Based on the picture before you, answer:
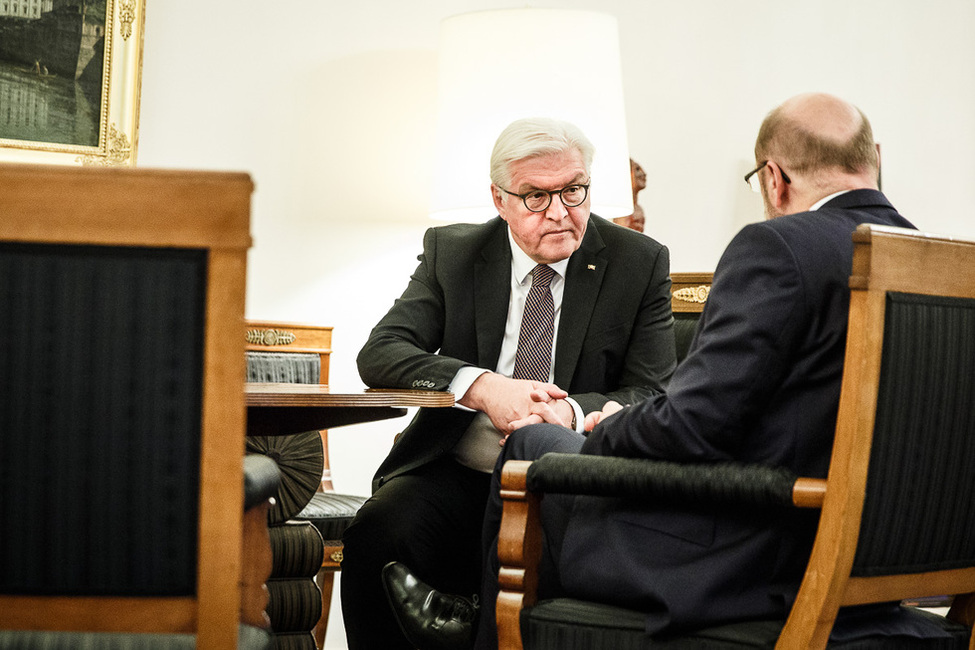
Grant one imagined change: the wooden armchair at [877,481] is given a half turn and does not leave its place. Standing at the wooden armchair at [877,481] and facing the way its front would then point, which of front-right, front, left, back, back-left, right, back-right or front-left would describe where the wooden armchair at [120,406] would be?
right

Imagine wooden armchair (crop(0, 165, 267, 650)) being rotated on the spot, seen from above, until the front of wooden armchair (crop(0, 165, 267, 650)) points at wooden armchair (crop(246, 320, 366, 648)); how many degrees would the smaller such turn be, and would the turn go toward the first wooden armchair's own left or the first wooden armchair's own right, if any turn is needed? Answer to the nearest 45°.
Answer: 0° — it already faces it

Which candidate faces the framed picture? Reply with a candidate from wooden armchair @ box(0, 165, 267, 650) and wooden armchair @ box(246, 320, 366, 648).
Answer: wooden armchair @ box(0, 165, 267, 650)

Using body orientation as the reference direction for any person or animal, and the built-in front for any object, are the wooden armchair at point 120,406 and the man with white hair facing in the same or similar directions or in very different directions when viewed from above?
very different directions

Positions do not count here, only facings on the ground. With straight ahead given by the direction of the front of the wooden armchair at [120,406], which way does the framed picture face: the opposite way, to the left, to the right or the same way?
the opposite way

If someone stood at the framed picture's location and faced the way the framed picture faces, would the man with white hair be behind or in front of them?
in front

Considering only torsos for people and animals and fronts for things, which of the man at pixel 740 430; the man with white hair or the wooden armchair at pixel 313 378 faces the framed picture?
the man

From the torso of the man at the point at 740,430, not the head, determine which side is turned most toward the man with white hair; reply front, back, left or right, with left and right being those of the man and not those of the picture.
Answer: front

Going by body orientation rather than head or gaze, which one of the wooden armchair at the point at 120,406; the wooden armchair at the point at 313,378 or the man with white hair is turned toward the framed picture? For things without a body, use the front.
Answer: the wooden armchair at the point at 120,406

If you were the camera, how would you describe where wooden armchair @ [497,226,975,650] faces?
facing away from the viewer and to the left of the viewer

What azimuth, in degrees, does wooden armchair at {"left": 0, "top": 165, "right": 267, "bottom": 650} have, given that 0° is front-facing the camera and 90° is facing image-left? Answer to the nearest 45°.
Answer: approximately 180°

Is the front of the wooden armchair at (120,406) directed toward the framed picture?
yes

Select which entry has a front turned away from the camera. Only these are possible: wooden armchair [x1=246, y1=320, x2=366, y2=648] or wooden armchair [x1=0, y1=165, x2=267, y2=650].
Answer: wooden armchair [x1=0, y1=165, x2=267, y2=650]
